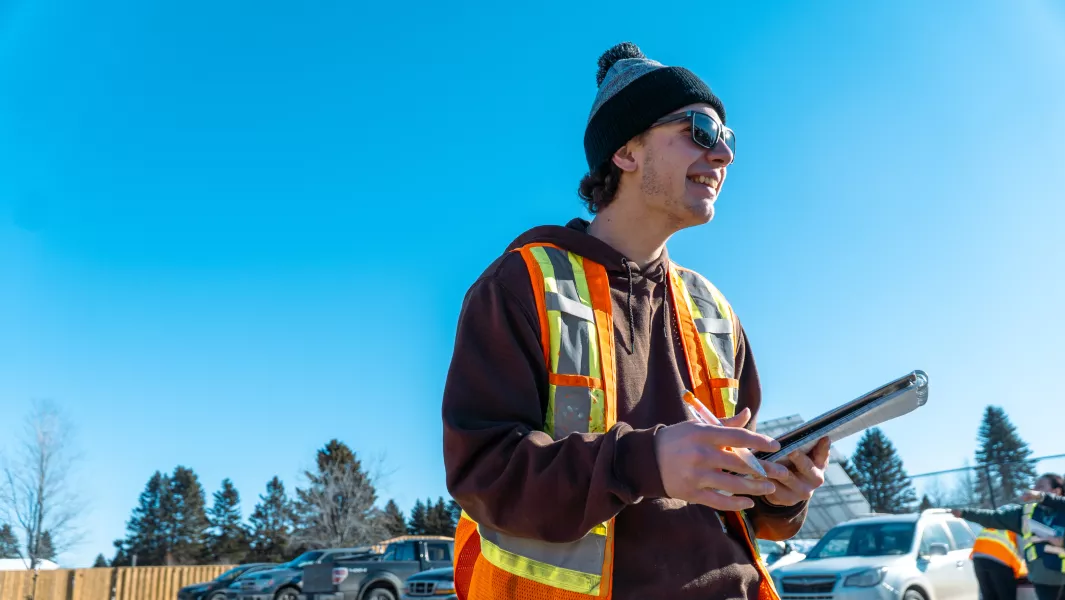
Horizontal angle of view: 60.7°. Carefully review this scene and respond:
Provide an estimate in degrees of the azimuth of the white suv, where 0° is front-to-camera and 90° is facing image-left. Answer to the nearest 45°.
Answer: approximately 45°

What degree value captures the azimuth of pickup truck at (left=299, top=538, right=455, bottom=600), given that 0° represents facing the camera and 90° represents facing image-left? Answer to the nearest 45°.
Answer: approximately 225°

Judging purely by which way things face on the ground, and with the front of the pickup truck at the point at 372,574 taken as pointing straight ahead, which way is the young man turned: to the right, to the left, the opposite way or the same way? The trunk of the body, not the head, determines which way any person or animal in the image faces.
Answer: to the right

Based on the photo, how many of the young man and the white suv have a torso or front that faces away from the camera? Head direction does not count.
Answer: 0

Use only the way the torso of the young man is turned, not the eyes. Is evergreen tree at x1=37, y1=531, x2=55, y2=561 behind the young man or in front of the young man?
behind

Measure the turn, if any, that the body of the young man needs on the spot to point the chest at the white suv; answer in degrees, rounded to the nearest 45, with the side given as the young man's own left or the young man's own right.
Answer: approximately 135° to the young man's own left

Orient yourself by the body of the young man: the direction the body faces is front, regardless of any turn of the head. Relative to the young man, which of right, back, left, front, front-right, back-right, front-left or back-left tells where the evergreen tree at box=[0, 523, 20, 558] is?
back

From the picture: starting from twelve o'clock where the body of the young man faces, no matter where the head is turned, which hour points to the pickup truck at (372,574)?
The pickup truck is roughly at 7 o'clock from the young man.

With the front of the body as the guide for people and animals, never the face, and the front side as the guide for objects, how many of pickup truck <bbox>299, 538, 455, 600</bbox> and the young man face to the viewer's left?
0
